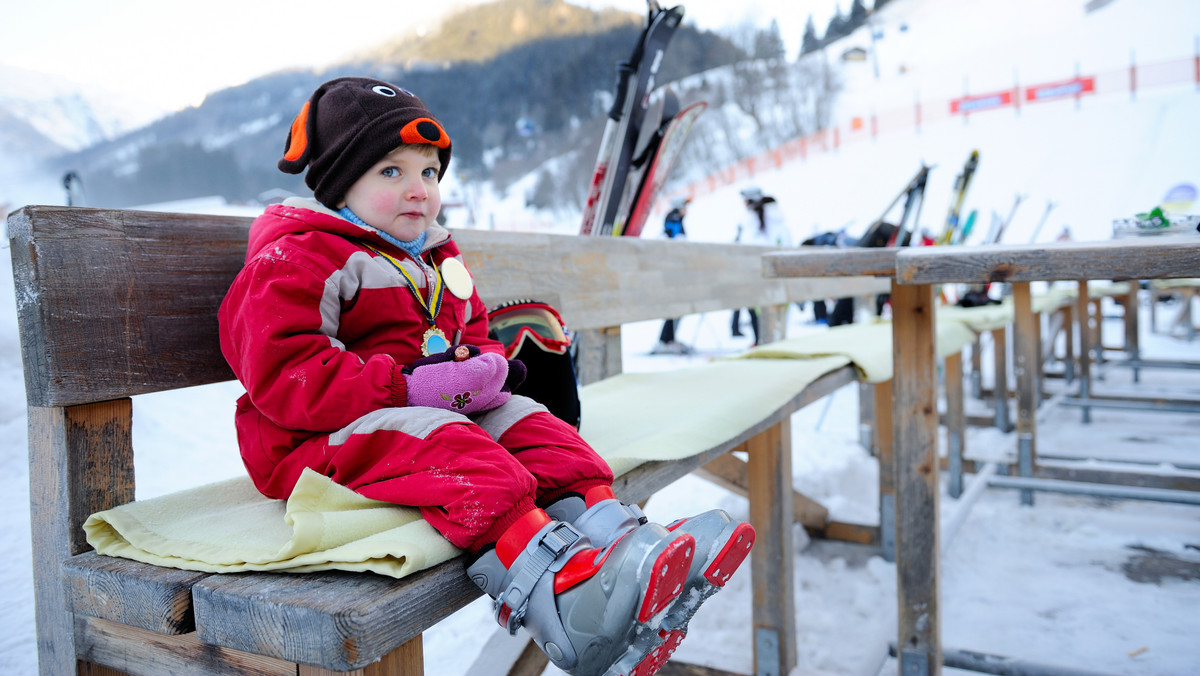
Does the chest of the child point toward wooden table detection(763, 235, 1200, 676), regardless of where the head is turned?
no

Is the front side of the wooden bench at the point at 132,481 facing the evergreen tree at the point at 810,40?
no

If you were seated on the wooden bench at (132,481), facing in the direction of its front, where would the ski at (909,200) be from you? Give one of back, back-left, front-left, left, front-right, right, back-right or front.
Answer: left

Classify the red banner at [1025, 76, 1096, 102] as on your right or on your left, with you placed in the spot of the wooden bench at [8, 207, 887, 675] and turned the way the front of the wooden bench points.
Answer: on your left

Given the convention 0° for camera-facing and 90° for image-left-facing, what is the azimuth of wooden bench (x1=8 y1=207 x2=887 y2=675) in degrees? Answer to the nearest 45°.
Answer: approximately 315°

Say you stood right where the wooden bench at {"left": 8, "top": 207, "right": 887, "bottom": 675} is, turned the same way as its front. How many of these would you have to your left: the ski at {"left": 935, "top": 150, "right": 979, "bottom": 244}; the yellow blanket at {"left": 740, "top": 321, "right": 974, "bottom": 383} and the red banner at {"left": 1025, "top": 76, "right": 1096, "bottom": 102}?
3

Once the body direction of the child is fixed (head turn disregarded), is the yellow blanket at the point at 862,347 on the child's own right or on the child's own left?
on the child's own left

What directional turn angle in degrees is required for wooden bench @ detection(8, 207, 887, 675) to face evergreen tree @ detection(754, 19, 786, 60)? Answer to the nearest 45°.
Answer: approximately 90° to its left

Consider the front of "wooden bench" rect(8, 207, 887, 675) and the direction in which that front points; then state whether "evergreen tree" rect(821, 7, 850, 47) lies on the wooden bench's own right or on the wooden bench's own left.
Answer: on the wooden bench's own left

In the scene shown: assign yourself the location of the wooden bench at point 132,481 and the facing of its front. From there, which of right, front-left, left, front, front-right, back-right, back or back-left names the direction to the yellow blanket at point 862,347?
left

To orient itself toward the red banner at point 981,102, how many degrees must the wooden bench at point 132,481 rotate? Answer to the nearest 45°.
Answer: approximately 90° to its left

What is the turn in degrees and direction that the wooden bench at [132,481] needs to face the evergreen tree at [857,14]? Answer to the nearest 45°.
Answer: approximately 90° to its left
